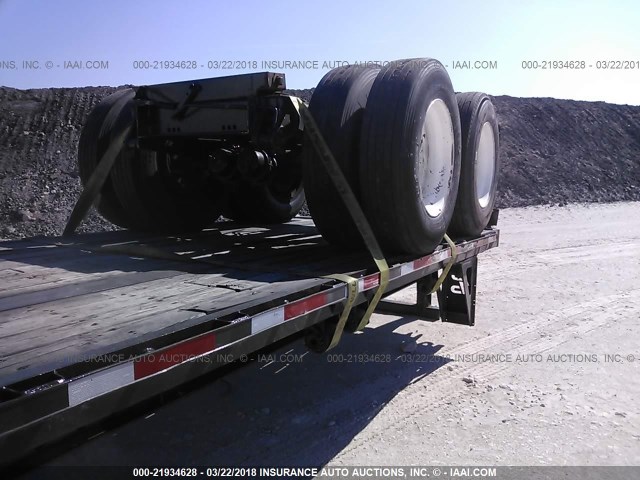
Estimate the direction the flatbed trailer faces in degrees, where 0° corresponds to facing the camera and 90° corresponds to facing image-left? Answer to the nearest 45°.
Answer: approximately 45°
